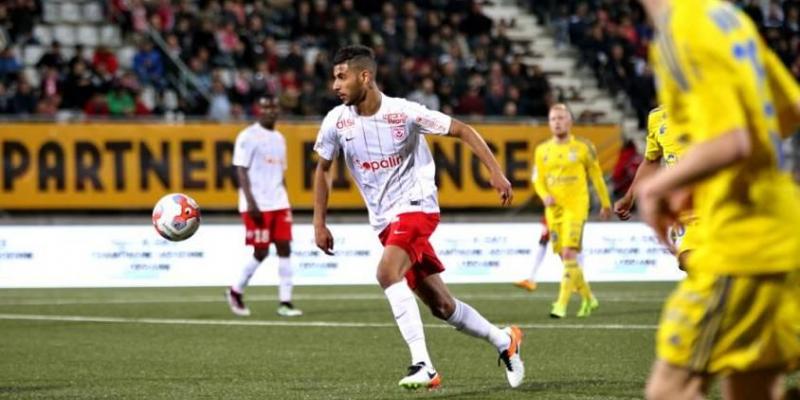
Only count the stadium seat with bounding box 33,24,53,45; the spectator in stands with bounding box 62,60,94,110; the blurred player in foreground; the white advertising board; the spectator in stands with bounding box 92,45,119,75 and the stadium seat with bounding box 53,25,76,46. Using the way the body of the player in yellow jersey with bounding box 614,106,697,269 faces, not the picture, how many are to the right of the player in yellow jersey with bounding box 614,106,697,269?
5

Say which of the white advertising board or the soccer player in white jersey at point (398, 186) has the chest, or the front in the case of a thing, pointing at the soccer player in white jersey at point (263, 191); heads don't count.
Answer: the white advertising board

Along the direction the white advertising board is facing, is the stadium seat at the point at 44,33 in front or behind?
behind

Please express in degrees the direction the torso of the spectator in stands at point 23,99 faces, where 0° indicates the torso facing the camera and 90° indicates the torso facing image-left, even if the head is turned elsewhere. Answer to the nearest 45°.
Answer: approximately 0°

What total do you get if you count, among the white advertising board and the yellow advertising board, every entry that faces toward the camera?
2

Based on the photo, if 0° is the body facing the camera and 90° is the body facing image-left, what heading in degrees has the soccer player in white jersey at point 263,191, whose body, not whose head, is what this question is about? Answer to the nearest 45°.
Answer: approximately 315°

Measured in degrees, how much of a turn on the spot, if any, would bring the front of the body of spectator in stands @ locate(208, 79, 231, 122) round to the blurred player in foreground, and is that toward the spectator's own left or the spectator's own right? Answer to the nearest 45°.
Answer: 0° — they already face them

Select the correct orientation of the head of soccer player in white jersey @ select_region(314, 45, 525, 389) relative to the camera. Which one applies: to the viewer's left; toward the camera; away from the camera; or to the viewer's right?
to the viewer's left
